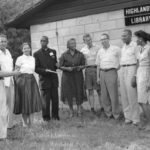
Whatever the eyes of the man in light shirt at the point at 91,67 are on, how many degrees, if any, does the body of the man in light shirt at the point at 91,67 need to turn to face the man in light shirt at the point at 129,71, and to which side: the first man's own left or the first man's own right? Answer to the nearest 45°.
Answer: approximately 45° to the first man's own left

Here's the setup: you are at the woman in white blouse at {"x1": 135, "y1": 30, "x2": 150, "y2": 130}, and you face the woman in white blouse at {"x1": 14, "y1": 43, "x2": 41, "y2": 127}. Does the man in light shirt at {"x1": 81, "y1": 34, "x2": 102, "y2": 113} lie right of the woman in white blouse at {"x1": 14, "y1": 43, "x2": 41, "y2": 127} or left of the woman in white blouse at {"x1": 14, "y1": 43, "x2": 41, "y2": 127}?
right

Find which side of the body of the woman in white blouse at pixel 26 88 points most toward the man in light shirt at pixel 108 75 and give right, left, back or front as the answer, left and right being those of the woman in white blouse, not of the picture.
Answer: left

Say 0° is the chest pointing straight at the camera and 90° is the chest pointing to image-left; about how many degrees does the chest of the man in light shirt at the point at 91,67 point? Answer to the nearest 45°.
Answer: approximately 0°

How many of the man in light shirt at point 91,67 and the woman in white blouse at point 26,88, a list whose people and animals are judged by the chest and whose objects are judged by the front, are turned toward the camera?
2

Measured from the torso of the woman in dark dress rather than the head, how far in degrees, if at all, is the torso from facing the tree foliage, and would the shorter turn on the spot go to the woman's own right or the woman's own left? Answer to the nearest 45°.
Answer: approximately 180°

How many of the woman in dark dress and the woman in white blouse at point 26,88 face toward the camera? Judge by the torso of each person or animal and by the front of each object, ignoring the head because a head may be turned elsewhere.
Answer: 2

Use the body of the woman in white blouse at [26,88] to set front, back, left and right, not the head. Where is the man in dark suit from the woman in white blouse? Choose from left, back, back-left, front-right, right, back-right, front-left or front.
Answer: back-left

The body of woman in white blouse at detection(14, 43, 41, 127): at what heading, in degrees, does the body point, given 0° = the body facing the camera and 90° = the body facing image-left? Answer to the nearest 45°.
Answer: approximately 0°
